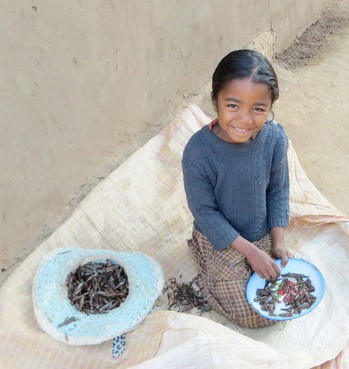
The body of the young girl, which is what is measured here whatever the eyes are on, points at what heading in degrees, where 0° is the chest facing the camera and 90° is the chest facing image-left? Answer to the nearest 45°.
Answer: approximately 315°
